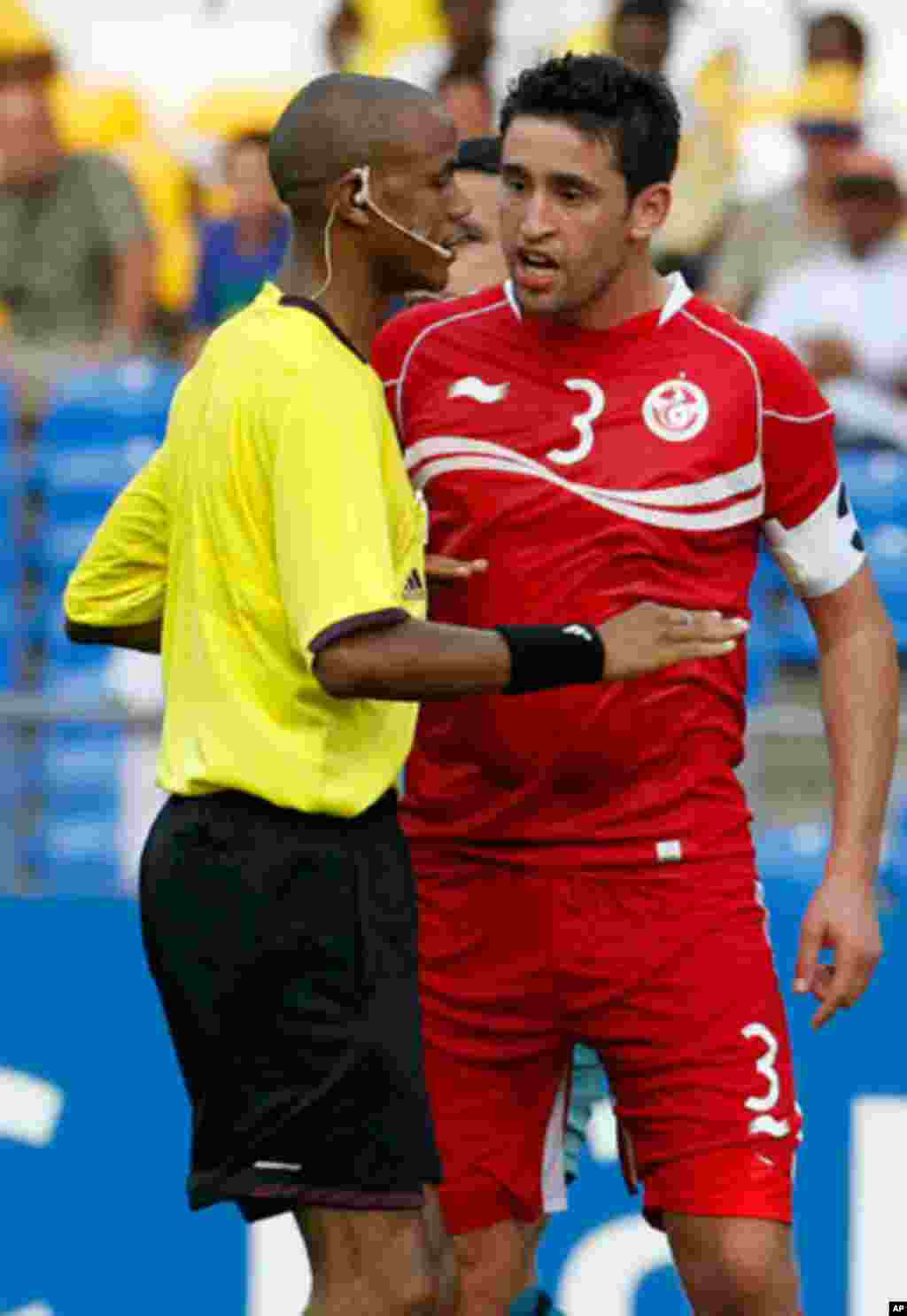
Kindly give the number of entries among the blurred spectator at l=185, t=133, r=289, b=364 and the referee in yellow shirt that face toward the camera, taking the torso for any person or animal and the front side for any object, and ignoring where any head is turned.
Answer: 1

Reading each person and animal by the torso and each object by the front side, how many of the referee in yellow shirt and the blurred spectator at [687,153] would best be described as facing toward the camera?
1

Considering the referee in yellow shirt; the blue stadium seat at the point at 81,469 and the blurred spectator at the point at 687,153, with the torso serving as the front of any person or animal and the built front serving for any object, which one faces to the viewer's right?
the referee in yellow shirt

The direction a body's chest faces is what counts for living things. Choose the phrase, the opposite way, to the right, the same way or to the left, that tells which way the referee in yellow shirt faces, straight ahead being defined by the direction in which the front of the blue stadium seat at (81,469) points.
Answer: to the left

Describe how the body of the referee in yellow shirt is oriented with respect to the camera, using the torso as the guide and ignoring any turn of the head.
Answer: to the viewer's right

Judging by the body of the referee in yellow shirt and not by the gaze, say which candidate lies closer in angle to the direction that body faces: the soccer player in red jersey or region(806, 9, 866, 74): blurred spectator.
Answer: the soccer player in red jersey

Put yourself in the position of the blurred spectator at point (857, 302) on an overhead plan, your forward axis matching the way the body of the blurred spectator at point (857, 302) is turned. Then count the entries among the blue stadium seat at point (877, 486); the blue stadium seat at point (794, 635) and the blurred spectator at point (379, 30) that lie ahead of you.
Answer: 2

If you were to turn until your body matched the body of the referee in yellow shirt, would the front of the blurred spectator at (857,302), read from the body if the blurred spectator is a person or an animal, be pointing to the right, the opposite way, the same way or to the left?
to the right

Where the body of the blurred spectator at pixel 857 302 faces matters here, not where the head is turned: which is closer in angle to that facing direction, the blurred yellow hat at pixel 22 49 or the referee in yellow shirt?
the referee in yellow shirt

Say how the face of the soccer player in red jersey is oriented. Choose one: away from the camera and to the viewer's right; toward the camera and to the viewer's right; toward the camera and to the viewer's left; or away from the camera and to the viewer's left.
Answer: toward the camera and to the viewer's left

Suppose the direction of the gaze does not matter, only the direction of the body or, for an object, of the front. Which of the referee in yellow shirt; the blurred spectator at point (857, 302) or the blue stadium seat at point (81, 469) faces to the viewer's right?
the referee in yellow shirt

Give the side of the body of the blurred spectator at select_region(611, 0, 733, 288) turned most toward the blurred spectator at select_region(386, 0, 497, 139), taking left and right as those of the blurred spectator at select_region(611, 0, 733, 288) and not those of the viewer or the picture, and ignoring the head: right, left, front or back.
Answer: right

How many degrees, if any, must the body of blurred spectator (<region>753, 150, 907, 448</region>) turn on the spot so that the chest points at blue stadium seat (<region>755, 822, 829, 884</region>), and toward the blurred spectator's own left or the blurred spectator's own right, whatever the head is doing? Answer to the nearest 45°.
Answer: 0° — they already face it

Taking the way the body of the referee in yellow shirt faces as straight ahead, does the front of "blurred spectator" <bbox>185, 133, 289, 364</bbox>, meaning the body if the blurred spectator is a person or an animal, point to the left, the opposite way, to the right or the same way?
to the right
